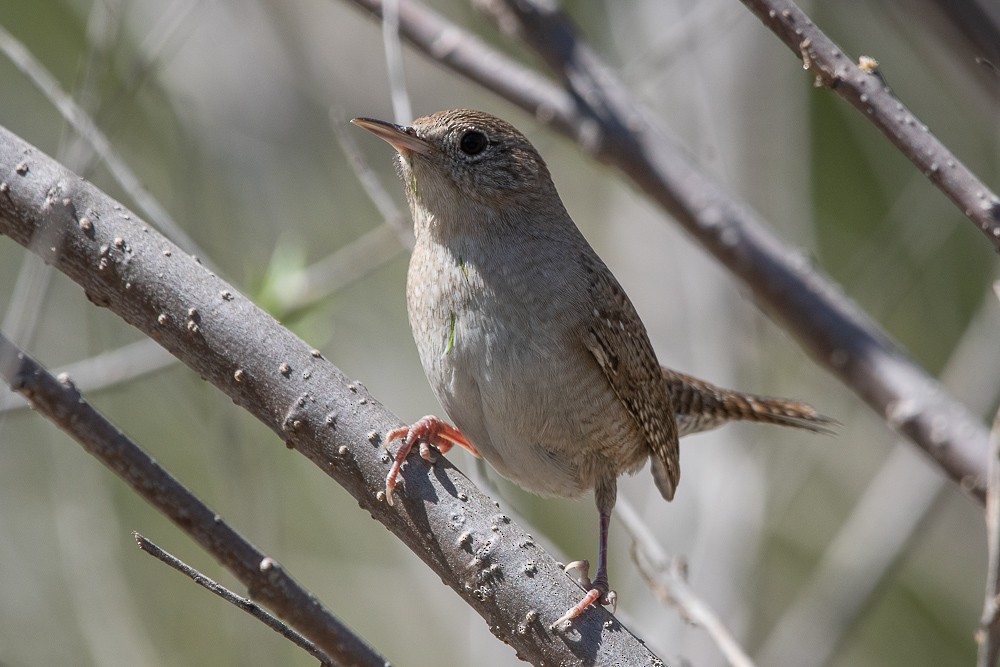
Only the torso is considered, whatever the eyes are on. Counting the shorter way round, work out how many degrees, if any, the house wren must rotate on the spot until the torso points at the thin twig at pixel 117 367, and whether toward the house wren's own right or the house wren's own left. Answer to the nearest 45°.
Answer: approximately 45° to the house wren's own right

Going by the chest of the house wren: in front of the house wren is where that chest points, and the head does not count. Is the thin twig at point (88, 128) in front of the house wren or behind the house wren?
in front

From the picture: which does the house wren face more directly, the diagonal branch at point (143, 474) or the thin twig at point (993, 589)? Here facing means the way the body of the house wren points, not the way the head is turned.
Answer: the diagonal branch

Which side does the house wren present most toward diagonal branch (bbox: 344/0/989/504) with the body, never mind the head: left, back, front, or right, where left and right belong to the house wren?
back

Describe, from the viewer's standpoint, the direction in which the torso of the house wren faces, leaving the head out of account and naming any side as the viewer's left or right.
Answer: facing the viewer and to the left of the viewer

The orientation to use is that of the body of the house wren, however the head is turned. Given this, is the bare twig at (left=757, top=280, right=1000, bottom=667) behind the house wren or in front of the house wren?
behind
